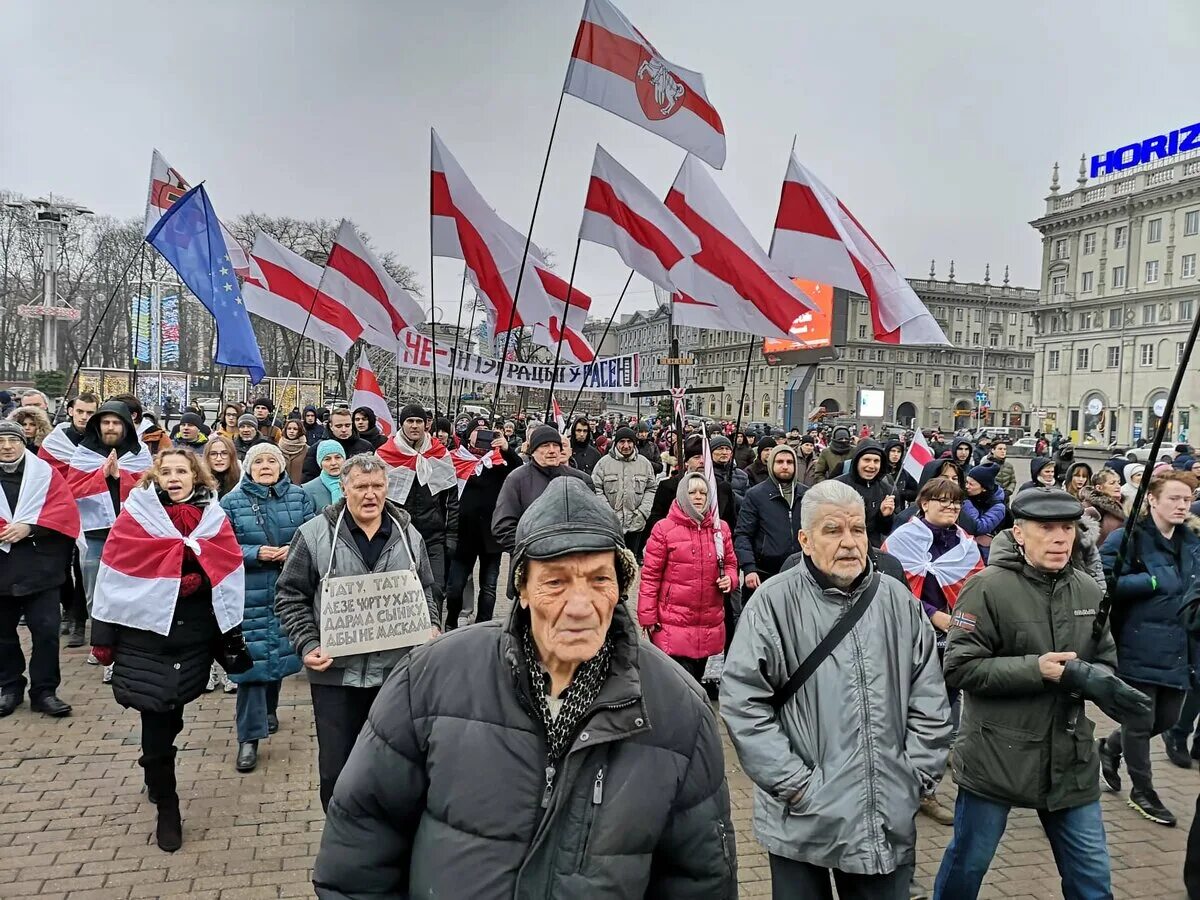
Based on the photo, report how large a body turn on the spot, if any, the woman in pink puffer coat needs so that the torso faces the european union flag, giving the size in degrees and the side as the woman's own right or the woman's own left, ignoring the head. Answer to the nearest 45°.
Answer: approximately 90° to the woman's own right

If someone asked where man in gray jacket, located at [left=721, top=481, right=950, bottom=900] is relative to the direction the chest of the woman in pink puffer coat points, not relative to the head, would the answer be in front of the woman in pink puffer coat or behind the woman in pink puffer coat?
in front

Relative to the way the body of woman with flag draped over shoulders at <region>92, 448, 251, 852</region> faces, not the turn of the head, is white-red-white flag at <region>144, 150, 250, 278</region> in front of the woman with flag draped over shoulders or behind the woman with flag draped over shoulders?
behind

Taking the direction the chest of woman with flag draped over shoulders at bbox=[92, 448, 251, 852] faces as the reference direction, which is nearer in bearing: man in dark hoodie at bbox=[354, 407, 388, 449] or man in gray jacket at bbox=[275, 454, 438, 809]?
the man in gray jacket

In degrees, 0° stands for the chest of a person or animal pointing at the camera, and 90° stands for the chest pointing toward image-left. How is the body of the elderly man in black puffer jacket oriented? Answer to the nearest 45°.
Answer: approximately 0°

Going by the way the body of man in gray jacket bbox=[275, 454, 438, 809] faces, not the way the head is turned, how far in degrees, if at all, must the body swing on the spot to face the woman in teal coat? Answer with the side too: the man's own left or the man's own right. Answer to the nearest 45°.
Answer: approximately 135° to the man's own right

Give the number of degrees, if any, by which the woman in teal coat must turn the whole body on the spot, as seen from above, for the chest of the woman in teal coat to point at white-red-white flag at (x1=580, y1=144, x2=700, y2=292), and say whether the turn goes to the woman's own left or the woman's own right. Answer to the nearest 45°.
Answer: approximately 135° to the woman's own left

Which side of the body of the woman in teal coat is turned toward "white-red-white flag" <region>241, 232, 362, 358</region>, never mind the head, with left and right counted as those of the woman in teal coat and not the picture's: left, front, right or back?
back

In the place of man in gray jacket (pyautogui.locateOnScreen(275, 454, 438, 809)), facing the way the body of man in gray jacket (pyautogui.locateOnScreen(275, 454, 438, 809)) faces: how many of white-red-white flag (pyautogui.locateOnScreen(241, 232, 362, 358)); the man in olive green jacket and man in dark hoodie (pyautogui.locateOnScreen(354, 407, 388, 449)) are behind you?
2

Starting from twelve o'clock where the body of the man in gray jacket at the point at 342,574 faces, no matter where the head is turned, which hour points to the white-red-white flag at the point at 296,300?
The white-red-white flag is roughly at 6 o'clock from the man in gray jacket.

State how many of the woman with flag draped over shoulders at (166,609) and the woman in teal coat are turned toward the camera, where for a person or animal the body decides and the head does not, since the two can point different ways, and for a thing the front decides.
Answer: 2
